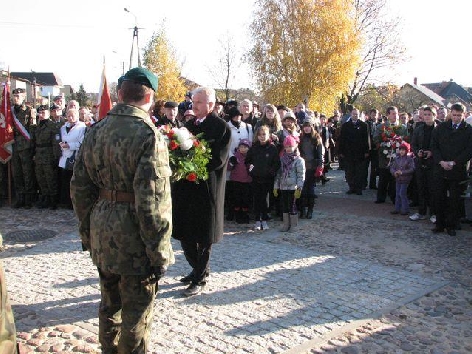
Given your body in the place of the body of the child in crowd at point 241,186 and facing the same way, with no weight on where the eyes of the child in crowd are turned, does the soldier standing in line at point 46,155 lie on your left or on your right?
on your right

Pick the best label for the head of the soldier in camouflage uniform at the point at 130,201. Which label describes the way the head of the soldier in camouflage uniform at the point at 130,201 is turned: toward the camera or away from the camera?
away from the camera

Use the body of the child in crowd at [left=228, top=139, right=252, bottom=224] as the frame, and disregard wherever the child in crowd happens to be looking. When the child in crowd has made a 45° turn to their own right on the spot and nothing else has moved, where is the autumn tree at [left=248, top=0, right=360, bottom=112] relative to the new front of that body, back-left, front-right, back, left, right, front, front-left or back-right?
back-right

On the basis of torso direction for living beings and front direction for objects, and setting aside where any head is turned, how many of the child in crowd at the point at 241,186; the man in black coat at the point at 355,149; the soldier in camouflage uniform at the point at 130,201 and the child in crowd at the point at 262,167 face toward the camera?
3

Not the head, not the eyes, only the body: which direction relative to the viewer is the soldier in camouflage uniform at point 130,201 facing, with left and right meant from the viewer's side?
facing away from the viewer and to the right of the viewer

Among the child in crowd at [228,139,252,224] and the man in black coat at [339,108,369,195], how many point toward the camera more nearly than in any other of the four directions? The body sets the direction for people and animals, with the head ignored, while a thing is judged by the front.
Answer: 2

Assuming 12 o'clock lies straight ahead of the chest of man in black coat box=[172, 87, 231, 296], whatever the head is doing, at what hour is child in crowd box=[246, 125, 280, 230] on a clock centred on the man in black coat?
The child in crowd is roughly at 5 o'clock from the man in black coat.

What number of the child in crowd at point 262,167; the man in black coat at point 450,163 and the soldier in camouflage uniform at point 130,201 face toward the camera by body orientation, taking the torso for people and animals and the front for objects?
2

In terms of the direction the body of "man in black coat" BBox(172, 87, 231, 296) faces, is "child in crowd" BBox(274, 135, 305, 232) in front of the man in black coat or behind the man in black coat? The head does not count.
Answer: behind

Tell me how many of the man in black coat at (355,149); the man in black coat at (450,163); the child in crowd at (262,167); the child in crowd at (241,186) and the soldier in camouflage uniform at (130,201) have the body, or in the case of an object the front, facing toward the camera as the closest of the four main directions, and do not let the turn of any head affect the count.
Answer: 4

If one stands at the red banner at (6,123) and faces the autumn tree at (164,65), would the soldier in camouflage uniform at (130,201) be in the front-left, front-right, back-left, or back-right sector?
back-right
